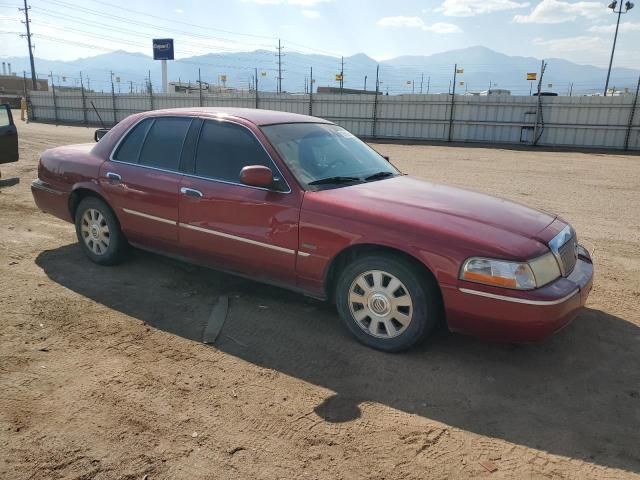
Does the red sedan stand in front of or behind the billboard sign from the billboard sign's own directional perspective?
in front

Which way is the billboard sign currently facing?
toward the camera

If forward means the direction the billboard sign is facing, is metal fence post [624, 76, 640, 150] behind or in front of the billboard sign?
in front

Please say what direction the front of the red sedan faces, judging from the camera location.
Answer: facing the viewer and to the right of the viewer

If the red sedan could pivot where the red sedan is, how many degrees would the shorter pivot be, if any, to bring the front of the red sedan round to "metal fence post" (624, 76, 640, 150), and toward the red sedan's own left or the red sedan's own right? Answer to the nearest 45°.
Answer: approximately 90° to the red sedan's own left

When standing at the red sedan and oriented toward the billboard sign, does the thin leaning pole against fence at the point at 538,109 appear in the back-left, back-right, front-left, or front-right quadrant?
front-right

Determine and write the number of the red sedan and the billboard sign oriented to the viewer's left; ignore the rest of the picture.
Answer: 0

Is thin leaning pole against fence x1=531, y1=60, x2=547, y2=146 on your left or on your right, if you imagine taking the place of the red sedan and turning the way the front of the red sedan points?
on your left
